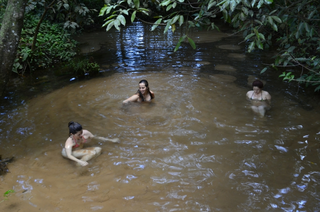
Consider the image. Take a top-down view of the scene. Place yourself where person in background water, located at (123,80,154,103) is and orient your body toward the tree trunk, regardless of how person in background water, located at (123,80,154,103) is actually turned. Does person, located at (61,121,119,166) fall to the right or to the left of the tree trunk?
left

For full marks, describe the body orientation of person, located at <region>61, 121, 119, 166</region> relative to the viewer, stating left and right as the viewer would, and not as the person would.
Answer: facing the viewer and to the right of the viewer

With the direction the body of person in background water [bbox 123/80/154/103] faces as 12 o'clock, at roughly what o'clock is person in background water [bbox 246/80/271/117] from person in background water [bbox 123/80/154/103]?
person in background water [bbox 246/80/271/117] is roughly at 8 o'clock from person in background water [bbox 123/80/154/103].

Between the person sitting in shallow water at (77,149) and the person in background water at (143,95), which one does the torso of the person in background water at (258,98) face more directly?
the person sitting in shallow water

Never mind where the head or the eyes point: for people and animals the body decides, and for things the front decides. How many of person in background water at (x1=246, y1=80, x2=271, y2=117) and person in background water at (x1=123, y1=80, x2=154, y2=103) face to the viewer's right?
0

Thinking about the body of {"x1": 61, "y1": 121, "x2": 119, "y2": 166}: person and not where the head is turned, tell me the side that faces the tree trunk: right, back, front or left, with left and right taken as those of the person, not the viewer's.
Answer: back

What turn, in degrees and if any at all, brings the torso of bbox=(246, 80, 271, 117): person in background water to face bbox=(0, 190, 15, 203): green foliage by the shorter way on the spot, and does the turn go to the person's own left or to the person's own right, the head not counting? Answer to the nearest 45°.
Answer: approximately 45° to the person's own right

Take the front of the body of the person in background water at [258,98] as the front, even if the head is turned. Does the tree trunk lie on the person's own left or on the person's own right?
on the person's own right

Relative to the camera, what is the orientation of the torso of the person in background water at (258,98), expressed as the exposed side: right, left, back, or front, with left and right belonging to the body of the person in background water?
front

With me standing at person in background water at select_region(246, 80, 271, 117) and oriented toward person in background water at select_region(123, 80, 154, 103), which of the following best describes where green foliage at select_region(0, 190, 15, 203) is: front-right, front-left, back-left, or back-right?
front-left

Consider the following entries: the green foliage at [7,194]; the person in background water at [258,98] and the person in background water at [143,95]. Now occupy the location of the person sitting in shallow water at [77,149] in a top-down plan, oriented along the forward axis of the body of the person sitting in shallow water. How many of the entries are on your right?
1

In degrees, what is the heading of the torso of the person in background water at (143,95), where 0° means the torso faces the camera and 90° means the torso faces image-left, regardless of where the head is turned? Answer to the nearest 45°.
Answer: approximately 45°

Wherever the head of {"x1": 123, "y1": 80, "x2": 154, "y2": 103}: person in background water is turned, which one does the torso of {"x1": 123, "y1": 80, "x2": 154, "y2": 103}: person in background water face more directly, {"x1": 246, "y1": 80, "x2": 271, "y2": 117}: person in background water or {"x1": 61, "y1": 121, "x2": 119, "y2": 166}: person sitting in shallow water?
the person sitting in shallow water

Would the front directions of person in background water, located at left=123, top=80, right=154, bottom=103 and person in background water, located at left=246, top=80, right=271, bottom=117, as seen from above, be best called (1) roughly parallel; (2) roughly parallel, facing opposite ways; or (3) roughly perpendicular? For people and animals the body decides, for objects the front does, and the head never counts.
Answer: roughly parallel
